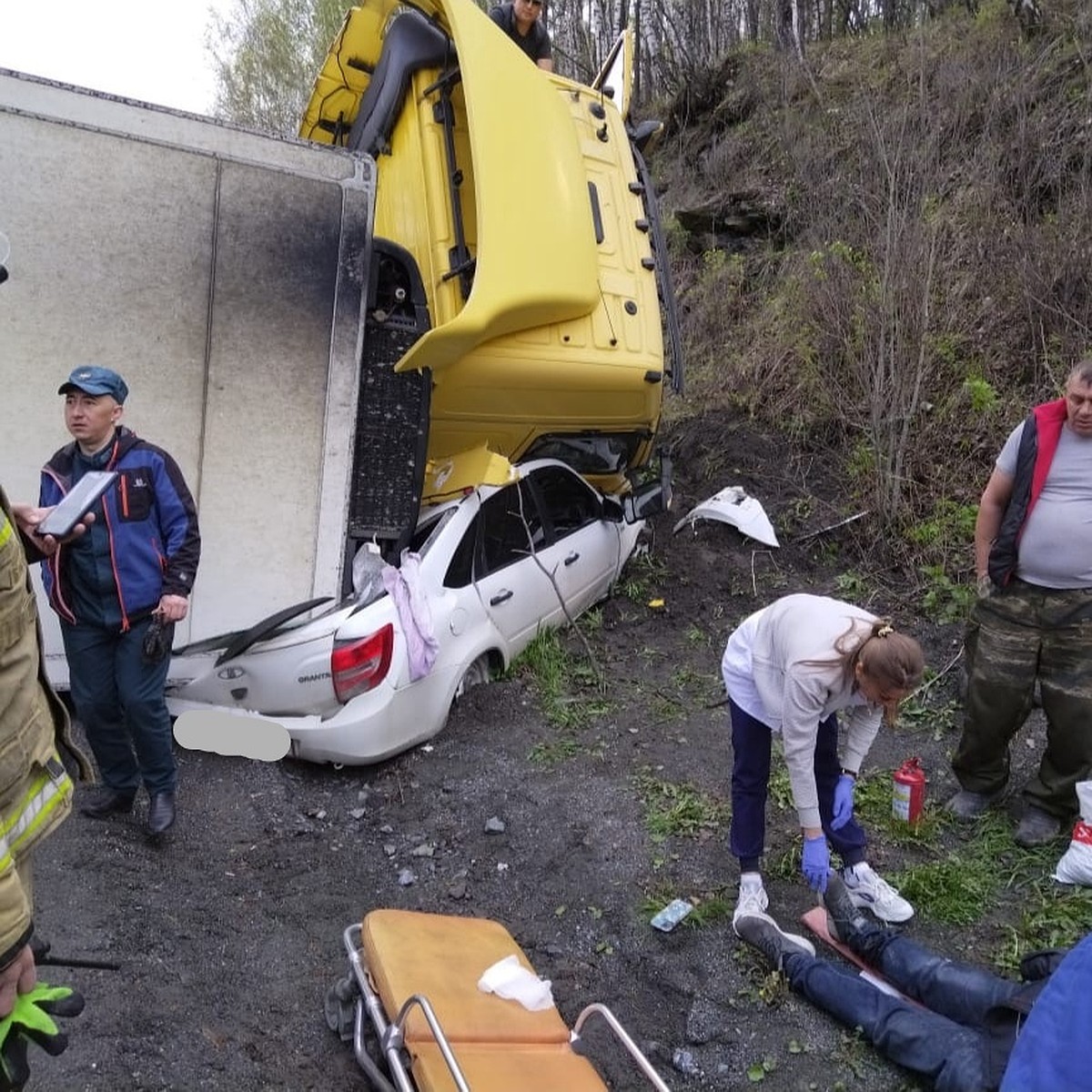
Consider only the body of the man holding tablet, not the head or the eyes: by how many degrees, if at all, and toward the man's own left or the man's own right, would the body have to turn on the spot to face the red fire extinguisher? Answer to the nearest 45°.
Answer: approximately 135° to the man's own left

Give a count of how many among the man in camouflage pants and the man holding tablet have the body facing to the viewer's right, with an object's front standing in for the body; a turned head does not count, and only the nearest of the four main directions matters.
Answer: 0

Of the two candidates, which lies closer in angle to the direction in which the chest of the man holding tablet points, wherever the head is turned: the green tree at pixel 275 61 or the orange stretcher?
the orange stretcher

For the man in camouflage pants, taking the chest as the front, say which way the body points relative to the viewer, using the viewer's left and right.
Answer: facing the viewer and to the left of the viewer

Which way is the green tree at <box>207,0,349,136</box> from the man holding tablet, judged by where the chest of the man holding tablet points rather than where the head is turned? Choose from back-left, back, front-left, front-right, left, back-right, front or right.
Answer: back-right

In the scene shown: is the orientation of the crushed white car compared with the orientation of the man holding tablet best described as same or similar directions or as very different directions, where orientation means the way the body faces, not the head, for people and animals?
very different directions

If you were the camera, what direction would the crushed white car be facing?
facing away from the viewer and to the right of the viewer

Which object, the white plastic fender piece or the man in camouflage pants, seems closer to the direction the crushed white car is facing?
the white plastic fender piece

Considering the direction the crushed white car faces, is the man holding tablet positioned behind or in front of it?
behind

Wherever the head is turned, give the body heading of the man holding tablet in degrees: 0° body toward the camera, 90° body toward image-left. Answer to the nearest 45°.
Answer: approximately 45°
